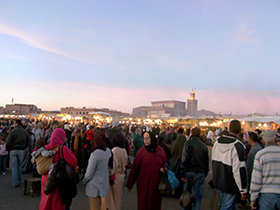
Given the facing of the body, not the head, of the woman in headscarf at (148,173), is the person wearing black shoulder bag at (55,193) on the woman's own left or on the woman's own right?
on the woman's own right

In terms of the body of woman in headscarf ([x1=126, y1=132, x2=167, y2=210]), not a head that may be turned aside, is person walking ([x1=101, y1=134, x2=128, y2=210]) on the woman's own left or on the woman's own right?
on the woman's own right

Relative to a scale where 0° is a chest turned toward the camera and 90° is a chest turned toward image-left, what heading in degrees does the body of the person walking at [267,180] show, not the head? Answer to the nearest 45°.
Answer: approximately 180°

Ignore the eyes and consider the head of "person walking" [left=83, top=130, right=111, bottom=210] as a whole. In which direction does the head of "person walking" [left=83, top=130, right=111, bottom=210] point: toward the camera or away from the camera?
away from the camera

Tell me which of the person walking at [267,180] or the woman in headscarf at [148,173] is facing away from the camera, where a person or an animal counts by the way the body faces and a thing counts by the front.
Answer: the person walking

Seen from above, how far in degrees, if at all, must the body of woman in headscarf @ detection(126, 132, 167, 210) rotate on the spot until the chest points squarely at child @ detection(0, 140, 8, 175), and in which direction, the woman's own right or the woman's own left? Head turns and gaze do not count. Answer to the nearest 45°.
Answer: approximately 135° to the woman's own right

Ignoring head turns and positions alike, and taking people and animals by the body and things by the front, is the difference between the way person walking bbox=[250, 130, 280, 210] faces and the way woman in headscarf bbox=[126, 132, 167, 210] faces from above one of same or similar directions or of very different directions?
very different directions
